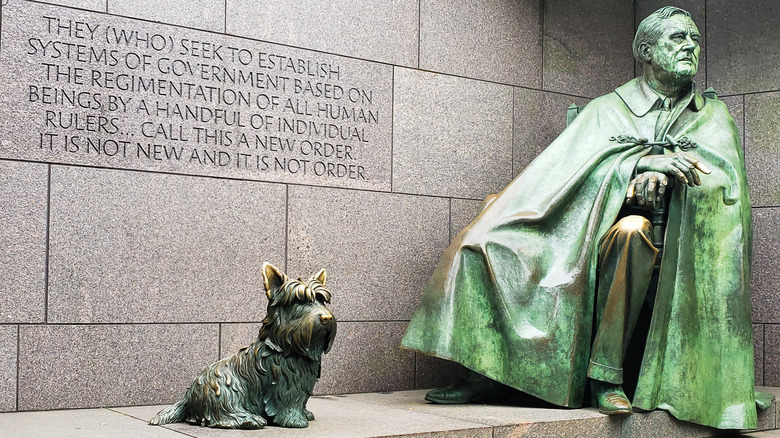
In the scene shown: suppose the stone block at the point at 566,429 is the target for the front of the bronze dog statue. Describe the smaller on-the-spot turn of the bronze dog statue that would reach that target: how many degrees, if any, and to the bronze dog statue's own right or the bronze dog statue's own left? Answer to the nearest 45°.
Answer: approximately 45° to the bronze dog statue's own left

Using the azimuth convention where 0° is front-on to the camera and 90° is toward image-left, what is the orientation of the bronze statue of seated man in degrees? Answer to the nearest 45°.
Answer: approximately 0°

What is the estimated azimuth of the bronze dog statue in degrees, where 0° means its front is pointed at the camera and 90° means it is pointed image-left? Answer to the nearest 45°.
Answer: approximately 315°

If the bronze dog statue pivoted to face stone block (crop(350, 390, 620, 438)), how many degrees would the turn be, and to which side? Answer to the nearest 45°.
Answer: approximately 45° to its left

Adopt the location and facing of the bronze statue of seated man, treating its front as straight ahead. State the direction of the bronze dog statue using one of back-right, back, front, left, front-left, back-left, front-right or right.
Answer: front-right

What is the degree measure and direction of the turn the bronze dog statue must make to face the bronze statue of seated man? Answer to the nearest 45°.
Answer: approximately 45° to its left

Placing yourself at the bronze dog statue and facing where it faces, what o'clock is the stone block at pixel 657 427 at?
The stone block is roughly at 10 o'clock from the bronze dog statue.

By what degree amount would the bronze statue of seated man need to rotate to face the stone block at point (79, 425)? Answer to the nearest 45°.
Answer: approximately 45° to its right
